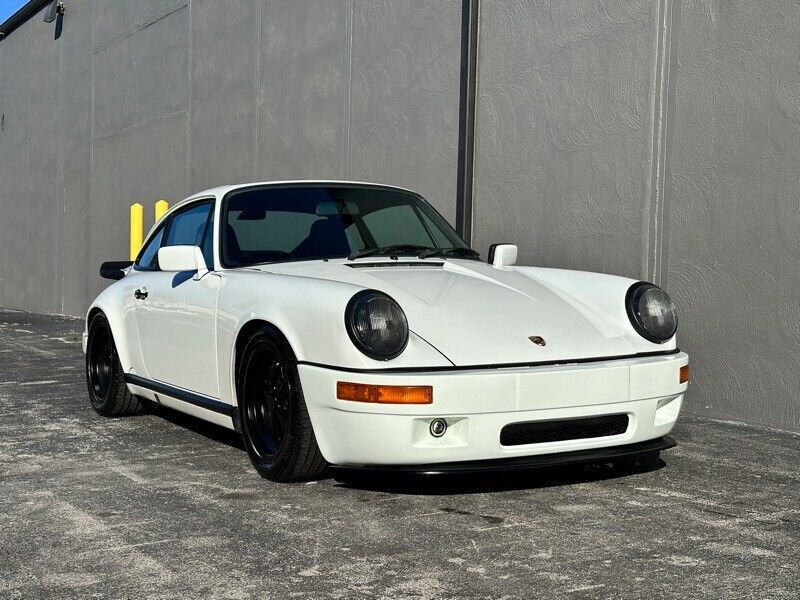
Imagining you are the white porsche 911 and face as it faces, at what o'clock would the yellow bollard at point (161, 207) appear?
The yellow bollard is roughly at 7 o'clock from the white porsche 911.

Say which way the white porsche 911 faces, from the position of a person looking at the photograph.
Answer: facing the viewer and to the right of the viewer

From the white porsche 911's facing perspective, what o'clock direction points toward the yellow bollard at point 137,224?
The yellow bollard is roughly at 7 o'clock from the white porsche 911.
